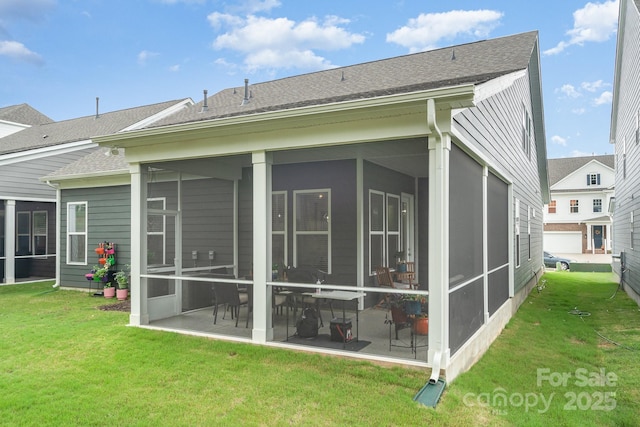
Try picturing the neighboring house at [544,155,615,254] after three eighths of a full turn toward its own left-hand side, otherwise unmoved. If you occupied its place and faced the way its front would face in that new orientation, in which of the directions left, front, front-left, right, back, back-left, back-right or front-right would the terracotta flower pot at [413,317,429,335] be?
back-right

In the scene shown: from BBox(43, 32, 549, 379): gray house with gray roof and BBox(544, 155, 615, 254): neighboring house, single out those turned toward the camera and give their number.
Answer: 1

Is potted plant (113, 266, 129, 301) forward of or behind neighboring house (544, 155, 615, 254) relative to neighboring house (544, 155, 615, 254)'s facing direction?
forward

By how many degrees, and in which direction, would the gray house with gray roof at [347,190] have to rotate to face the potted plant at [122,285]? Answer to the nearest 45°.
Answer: approximately 90° to its left

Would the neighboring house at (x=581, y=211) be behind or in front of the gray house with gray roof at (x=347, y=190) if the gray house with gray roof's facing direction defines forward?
in front

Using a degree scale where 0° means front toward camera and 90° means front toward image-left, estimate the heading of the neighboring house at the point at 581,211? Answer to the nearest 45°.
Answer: approximately 0°

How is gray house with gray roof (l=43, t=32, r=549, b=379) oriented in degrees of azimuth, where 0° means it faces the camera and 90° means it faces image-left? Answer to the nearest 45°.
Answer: approximately 225°

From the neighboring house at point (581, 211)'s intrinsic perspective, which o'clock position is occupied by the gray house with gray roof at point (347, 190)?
The gray house with gray roof is roughly at 12 o'clock from the neighboring house.

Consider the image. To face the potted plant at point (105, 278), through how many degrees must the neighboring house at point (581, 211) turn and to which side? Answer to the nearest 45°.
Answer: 0° — it already faces it

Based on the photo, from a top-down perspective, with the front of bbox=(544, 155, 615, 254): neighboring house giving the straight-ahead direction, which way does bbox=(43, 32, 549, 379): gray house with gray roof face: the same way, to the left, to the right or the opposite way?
the opposite way

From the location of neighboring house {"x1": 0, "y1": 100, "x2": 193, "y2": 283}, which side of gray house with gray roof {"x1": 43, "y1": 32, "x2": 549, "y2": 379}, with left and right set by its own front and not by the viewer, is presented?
left
